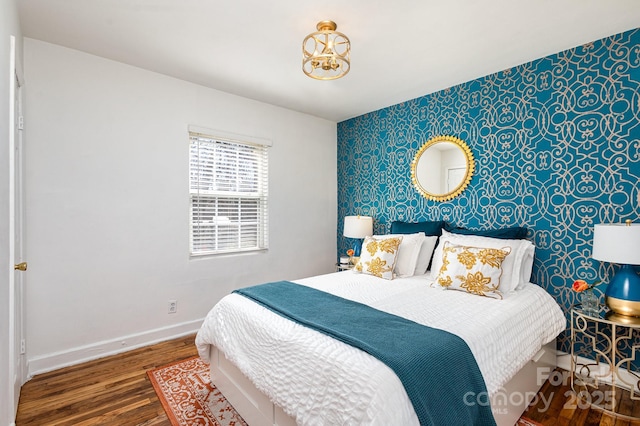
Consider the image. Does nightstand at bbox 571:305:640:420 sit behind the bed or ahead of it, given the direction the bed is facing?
behind

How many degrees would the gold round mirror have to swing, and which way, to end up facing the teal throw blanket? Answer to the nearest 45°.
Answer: approximately 45° to its left

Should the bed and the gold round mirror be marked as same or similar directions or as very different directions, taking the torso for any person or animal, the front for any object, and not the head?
same or similar directions

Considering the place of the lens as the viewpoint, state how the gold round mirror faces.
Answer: facing the viewer and to the left of the viewer

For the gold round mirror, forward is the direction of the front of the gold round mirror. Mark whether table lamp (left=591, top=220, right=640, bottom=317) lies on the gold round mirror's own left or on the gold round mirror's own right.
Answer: on the gold round mirror's own left

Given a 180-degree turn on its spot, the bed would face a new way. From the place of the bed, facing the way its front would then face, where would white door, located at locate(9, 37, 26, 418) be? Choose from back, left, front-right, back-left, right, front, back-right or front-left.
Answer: back-left

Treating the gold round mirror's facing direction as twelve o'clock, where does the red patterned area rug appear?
The red patterned area rug is roughly at 12 o'clock from the gold round mirror.

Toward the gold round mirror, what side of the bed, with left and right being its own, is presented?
back

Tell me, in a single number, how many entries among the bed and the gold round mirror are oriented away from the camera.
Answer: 0
